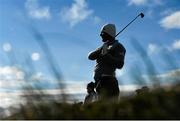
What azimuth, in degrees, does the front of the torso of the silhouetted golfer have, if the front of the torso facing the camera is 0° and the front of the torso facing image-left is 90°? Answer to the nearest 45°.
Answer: approximately 45°
